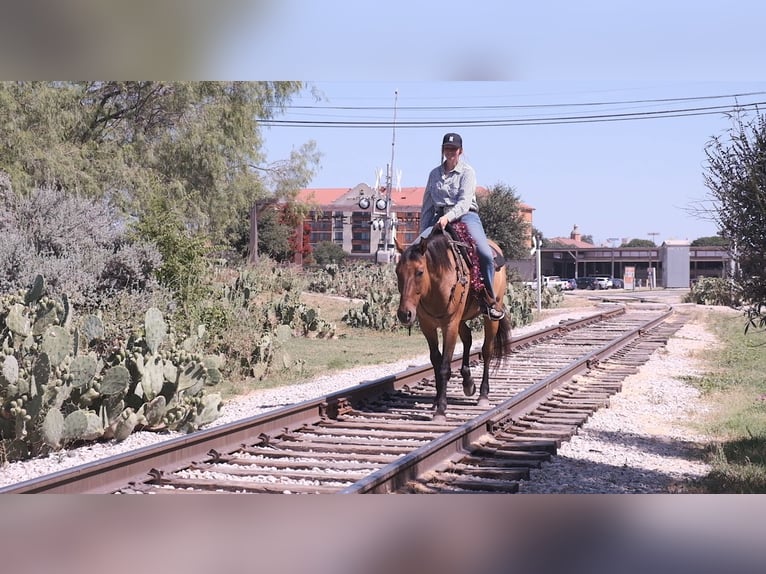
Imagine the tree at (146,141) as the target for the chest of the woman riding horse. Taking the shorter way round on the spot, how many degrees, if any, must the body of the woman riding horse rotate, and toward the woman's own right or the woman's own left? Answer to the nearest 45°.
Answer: approximately 90° to the woman's own right

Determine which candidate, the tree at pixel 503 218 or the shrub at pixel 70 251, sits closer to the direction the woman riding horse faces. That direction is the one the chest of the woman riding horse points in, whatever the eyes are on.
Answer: the shrub

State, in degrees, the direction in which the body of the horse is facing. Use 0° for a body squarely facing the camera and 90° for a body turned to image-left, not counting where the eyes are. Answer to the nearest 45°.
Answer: approximately 45°

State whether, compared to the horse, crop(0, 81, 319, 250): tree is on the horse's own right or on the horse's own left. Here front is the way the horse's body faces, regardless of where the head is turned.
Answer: on the horse's own right

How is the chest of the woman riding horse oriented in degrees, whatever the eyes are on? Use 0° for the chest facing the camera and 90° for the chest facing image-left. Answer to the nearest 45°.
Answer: approximately 45°
